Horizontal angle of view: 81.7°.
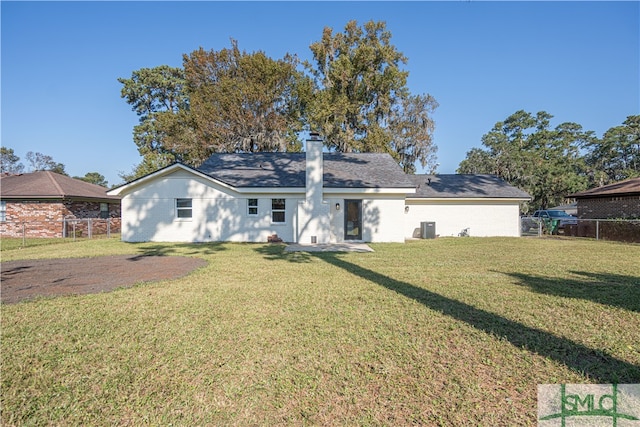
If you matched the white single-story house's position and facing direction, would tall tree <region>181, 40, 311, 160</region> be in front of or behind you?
in front

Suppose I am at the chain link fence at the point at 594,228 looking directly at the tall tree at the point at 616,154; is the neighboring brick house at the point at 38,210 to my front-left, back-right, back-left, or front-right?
back-left

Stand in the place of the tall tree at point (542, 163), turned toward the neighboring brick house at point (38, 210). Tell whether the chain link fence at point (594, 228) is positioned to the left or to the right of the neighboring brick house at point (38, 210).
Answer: left

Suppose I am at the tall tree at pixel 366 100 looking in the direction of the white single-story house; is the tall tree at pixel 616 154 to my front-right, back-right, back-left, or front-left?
back-left

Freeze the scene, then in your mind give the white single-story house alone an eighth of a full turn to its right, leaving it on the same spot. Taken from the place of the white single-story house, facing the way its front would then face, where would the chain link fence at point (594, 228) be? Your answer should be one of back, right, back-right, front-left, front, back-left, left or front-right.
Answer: front-right

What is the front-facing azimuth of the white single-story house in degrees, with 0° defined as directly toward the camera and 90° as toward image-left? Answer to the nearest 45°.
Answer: approximately 180°

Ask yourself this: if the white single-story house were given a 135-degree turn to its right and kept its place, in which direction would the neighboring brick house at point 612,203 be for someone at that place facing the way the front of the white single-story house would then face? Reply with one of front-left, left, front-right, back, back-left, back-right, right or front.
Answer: front-left

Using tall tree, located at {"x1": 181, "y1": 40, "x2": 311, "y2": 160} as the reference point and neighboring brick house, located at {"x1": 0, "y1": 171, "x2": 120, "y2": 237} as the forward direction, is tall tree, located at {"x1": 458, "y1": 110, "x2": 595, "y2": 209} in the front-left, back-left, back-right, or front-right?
back-left

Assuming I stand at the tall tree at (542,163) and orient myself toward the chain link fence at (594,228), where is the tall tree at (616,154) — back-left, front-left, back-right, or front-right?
back-left

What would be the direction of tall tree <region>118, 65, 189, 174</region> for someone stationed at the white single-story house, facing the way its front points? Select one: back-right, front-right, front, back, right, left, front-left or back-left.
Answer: front-left

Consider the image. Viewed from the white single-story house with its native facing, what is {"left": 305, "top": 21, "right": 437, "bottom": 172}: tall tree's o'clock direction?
The tall tree is roughly at 1 o'clock from the white single-story house.

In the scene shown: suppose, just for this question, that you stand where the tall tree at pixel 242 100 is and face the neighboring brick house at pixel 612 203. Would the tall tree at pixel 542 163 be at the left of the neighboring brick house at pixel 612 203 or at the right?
left
